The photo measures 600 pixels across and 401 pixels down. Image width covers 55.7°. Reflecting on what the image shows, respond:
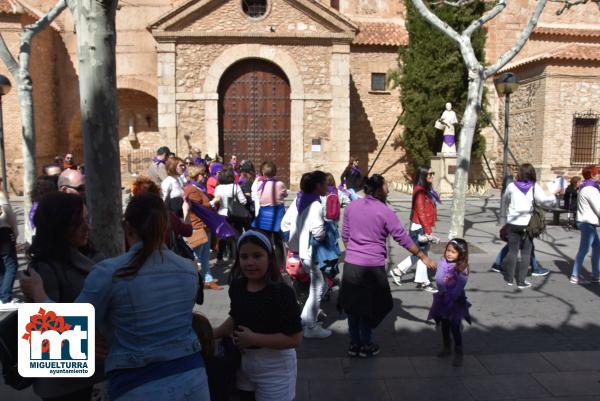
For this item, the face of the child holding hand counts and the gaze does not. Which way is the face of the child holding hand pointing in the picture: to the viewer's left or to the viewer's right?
to the viewer's left

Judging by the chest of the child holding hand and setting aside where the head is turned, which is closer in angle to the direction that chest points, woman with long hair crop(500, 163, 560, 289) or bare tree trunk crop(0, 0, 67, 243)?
the bare tree trunk

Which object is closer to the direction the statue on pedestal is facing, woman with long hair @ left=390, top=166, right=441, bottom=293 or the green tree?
the woman with long hair

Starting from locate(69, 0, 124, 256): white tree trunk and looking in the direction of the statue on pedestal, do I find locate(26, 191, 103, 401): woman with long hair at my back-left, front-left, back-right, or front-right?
back-right

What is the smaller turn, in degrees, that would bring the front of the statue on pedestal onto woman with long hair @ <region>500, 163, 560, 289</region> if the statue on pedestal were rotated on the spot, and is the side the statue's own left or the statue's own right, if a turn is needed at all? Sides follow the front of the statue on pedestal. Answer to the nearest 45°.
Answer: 0° — it already faces them

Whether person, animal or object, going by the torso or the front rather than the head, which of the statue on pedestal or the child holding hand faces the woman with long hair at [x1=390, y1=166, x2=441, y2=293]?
the statue on pedestal

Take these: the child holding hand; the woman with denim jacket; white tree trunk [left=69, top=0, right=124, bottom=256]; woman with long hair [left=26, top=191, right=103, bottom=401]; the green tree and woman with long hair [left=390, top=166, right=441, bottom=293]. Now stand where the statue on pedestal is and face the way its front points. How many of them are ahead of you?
5

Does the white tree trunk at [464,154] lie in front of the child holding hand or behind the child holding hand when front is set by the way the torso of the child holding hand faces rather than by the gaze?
behind

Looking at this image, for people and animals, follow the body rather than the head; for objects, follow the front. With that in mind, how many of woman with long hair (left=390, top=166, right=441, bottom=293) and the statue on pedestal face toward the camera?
1

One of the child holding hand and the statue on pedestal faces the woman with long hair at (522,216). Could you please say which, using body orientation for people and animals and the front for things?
the statue on pedestal
